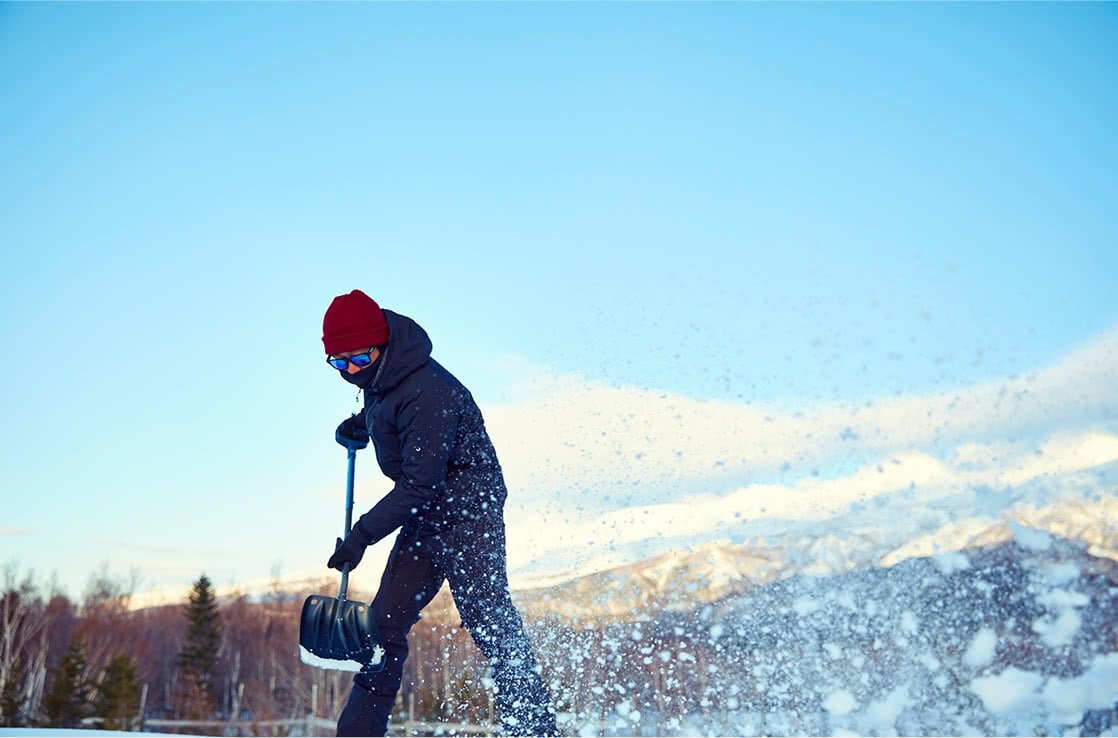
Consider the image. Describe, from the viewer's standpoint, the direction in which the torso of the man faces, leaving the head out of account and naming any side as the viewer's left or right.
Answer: facing to the left of the viewer

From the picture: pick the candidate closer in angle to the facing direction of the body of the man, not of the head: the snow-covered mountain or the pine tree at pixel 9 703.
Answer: the pine tree

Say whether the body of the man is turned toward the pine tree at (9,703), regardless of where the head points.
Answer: no

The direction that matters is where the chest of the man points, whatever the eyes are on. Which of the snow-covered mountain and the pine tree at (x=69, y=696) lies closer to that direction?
the pine tree

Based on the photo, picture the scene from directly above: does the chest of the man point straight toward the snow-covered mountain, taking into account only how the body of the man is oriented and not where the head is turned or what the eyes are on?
no

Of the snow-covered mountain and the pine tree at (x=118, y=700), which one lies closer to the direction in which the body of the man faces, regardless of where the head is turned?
the pine tree

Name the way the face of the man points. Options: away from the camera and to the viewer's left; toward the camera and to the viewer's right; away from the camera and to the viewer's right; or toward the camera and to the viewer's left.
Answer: toward the camera and to the viewer's left
